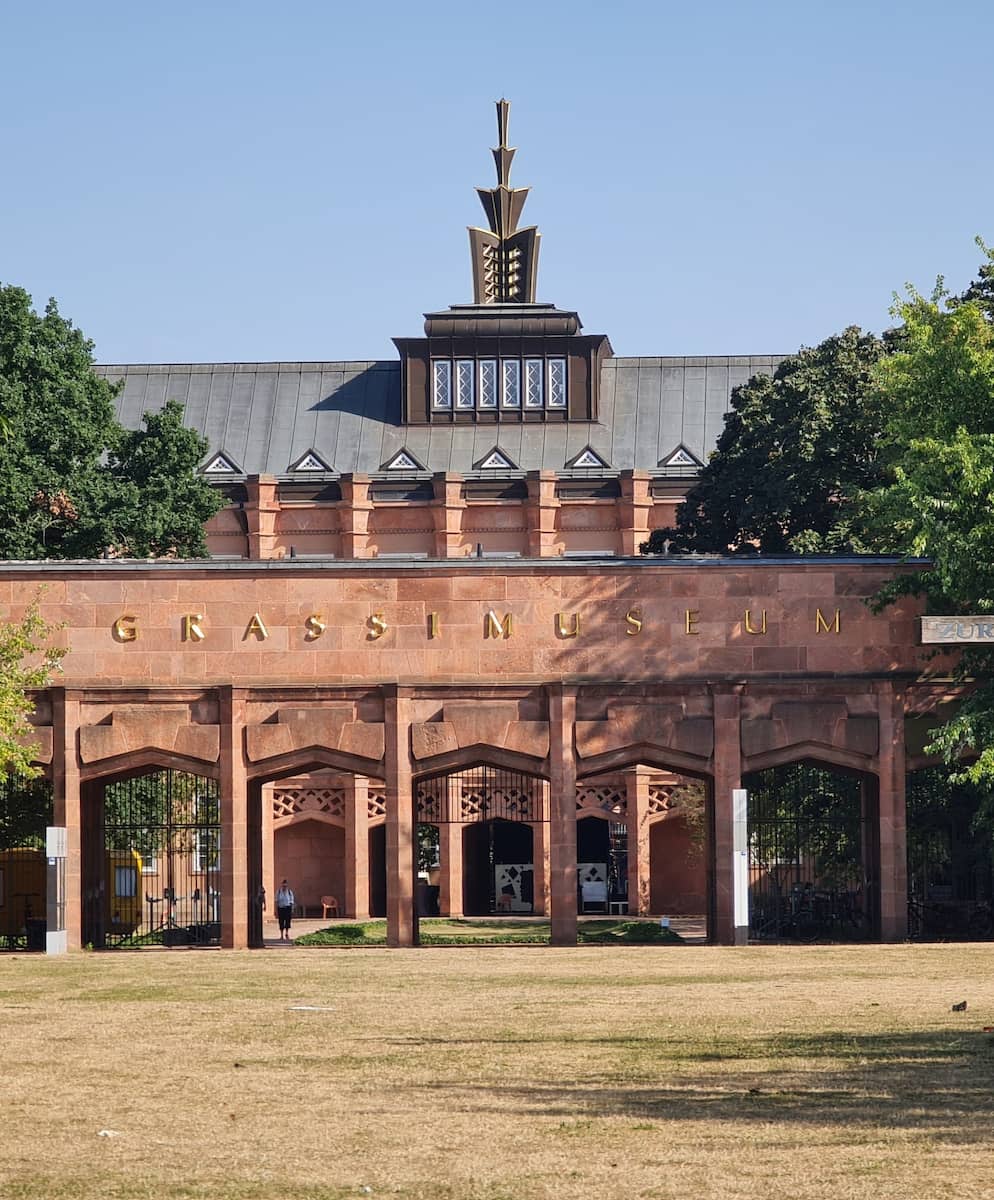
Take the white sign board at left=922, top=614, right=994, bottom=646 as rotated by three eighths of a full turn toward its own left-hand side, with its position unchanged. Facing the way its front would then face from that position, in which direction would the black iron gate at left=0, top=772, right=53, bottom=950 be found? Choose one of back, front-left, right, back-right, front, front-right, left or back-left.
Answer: left

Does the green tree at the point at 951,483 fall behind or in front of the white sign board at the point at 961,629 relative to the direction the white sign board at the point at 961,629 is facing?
behind

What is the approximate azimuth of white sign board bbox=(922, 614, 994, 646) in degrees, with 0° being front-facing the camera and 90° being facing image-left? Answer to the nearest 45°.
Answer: approximately 0°

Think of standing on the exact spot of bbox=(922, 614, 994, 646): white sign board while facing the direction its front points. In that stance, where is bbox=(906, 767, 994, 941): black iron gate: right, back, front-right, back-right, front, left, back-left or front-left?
back
